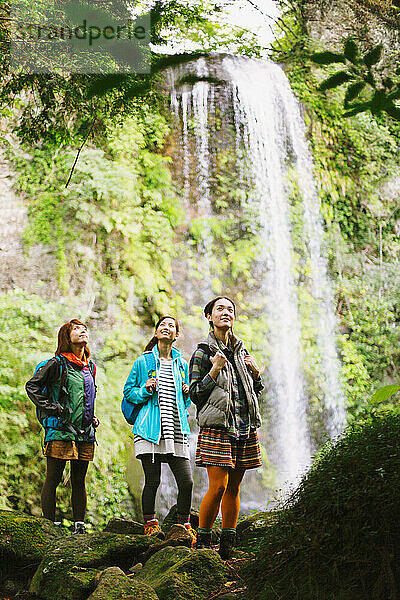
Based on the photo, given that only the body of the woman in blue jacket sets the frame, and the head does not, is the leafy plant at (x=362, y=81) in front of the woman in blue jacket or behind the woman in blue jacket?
in front

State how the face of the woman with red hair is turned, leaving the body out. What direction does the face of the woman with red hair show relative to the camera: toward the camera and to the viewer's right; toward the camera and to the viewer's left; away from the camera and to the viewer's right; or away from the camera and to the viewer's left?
toward the camera and to the viewer's right

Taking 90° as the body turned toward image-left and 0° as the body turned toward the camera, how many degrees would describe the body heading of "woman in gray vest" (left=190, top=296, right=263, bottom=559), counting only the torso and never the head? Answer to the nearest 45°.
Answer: approximately 315°

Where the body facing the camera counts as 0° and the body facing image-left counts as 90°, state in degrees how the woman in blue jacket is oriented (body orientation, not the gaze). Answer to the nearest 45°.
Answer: approximately 315°

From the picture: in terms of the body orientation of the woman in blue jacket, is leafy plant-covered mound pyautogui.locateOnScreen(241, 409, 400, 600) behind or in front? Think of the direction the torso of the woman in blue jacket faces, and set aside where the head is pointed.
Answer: in front
